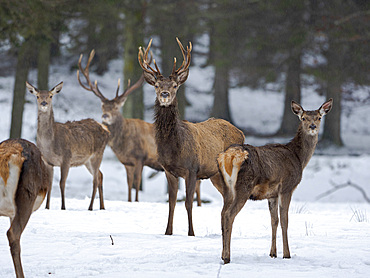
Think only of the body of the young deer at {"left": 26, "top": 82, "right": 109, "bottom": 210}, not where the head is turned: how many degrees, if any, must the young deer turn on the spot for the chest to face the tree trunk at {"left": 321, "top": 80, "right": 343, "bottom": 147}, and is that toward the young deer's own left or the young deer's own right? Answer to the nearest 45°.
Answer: approximately 180°

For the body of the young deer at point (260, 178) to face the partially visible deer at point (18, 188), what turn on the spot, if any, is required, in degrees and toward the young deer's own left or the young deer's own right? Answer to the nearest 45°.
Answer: approximately 180°

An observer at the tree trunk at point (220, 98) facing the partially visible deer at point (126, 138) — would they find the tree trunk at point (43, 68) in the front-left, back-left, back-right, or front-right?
front-right

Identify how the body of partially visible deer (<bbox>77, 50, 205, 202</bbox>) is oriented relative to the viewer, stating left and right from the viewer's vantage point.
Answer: facing the viewer and to the left of the viewer

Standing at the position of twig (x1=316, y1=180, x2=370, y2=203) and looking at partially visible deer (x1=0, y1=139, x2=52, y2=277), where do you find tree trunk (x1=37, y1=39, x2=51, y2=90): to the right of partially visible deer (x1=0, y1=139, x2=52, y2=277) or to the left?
right

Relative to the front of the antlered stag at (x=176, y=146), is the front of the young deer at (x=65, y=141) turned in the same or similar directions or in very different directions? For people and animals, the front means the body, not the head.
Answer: same or similar directions

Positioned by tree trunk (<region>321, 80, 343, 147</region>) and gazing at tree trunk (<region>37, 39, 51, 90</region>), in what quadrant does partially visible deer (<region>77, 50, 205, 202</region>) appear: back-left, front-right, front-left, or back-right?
front-left

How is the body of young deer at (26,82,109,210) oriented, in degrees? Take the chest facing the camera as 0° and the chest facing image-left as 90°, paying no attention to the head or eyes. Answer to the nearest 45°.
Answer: approximately 45°

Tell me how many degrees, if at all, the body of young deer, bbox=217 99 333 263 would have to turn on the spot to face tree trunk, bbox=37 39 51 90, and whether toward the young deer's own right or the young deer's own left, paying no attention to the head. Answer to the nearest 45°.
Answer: approximately 90° to the young deer's own left

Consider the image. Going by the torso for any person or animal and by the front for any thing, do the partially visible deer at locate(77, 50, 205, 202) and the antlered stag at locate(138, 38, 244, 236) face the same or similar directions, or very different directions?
same or similar directions

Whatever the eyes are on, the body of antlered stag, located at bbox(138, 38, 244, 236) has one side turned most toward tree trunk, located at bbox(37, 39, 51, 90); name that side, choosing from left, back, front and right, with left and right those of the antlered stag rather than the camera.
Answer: right

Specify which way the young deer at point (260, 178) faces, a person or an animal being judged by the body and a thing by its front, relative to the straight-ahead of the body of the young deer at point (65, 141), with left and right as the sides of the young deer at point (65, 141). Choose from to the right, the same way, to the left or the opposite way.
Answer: the opposite way

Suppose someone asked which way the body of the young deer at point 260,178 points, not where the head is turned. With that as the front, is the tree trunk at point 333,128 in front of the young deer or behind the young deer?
in front

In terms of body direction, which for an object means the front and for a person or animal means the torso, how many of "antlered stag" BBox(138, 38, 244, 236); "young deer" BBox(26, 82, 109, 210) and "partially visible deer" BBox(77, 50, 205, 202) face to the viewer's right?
0

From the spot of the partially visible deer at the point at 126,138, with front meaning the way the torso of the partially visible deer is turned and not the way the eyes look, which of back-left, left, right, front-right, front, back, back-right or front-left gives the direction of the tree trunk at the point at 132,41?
back-right

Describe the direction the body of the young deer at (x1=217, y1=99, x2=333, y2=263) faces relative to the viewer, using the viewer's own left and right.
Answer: facing away from the viewer and to the right of the viewer

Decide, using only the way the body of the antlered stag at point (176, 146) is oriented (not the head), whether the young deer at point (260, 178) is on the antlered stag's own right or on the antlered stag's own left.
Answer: on the antlered stag's own left

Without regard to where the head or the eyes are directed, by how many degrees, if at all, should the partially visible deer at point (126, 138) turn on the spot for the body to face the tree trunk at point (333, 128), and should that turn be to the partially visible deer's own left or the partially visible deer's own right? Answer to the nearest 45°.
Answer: approximately 180°

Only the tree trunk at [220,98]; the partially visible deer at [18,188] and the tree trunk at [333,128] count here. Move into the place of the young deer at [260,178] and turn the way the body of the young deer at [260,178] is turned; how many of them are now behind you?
1
